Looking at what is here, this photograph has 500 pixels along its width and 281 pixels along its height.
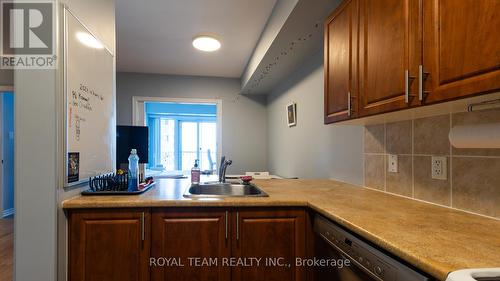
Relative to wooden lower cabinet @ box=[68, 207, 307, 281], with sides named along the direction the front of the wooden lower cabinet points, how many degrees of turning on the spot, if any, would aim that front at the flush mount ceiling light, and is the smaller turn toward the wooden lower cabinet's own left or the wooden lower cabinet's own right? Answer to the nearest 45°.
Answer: approximately 180°

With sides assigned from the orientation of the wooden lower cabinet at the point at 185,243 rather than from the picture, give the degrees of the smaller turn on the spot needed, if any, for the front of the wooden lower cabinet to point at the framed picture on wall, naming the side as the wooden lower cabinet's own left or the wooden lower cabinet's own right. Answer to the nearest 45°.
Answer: approximately 135° to the wooden lower cabinet's own left

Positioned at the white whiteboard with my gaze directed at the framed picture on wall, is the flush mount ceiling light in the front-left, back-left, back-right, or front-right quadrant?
front-left

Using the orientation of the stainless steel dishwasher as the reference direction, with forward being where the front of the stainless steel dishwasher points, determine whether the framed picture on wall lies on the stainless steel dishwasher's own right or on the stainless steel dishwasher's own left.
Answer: on the stainless steel dishwasher's own right

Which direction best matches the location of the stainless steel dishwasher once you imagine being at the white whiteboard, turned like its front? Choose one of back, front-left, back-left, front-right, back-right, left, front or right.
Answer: front

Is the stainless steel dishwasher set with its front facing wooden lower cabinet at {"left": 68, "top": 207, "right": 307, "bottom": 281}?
no

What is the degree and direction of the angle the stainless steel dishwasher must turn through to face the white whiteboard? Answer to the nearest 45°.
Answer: approximately 45° to its right

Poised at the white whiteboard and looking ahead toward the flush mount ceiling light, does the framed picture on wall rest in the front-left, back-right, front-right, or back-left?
front-right

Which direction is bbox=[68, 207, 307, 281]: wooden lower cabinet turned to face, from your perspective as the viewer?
facing the viewer

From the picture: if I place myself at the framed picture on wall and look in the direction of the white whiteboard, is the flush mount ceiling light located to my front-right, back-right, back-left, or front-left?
front-right

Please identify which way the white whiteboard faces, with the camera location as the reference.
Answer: facing the viewer and to the right of the viewer

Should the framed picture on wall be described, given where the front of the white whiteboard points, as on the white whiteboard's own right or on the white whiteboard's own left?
on the white whiteboard's own left

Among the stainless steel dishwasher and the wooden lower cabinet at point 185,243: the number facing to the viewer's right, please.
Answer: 0
